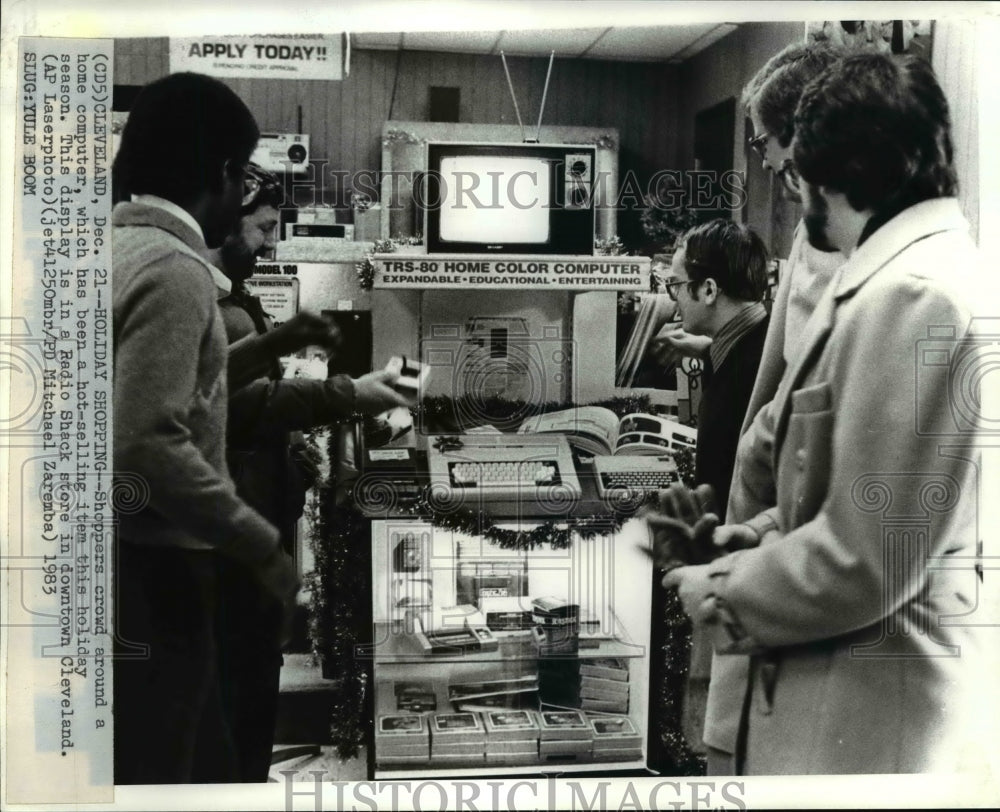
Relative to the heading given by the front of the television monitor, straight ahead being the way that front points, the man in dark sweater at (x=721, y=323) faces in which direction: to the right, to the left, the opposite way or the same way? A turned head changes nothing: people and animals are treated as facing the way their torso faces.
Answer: to the right

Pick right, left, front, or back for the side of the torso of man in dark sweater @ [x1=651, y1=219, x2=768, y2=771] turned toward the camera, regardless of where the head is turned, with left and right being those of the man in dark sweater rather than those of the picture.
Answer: left

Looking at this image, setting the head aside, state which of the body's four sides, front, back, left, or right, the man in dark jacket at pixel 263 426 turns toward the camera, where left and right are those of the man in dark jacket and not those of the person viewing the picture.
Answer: right

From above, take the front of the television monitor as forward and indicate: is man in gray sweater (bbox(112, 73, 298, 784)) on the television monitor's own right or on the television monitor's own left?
on the television monitor's own right

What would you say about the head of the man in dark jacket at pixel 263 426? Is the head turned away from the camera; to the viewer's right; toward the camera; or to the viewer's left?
to the viewer's right

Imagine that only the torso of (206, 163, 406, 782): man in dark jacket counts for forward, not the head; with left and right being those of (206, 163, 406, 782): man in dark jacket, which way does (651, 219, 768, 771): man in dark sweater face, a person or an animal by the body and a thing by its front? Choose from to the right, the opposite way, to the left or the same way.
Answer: the opposite way

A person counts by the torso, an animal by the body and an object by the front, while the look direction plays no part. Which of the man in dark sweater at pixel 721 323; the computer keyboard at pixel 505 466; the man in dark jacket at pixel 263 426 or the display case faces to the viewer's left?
the man in dark sweater at pixel 721 323

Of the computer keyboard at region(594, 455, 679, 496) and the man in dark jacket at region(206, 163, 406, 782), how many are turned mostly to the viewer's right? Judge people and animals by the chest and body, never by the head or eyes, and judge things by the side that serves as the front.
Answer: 1

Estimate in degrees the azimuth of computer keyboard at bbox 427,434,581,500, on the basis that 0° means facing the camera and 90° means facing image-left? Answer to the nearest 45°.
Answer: approximately 0°
